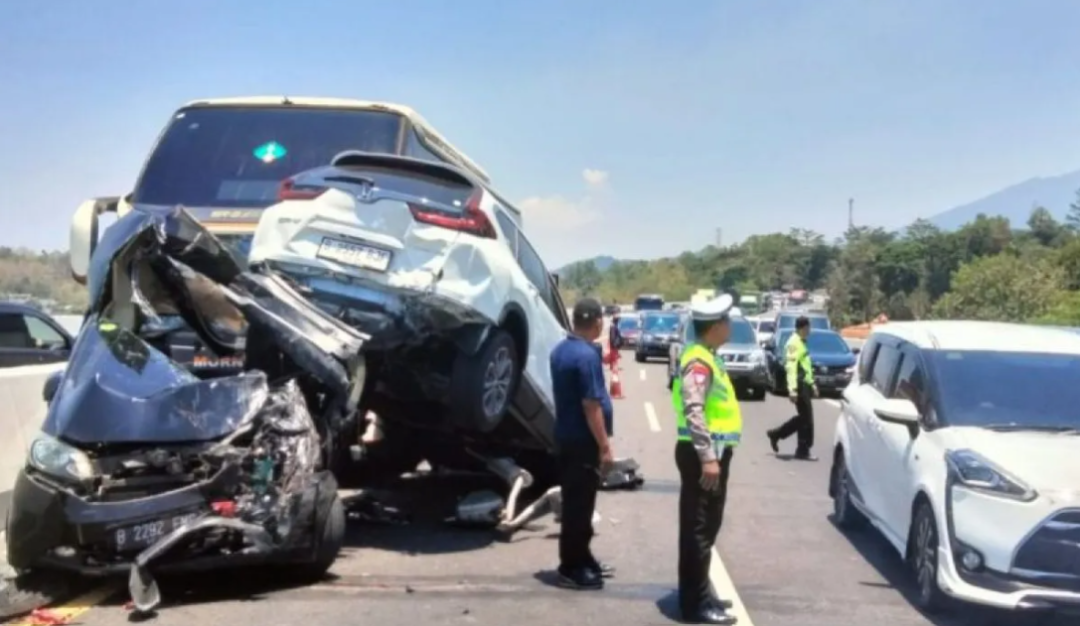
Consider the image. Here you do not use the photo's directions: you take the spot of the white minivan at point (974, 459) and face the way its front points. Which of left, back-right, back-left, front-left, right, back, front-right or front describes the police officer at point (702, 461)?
right

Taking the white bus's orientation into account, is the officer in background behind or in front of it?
behind

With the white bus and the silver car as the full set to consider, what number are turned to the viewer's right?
0

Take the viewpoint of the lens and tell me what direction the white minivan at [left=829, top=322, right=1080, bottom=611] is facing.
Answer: facing the viewer and to the right of the viewer

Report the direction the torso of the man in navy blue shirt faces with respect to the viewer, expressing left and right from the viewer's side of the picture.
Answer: facing away from the viewer and to the right of the viewer

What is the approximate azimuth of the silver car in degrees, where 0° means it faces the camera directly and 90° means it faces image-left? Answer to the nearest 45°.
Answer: approximately 0°

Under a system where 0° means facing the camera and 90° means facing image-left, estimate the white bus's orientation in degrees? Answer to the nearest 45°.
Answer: approximately 45°

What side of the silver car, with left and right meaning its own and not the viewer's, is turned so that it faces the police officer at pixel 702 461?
front

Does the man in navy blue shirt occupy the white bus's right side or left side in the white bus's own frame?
on its left

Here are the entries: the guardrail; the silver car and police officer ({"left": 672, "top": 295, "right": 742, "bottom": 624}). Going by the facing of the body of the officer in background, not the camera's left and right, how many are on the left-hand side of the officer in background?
1

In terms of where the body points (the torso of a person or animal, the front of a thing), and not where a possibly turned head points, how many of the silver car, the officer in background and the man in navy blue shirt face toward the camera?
1

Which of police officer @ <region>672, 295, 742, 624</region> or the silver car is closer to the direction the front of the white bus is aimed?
the police officer
